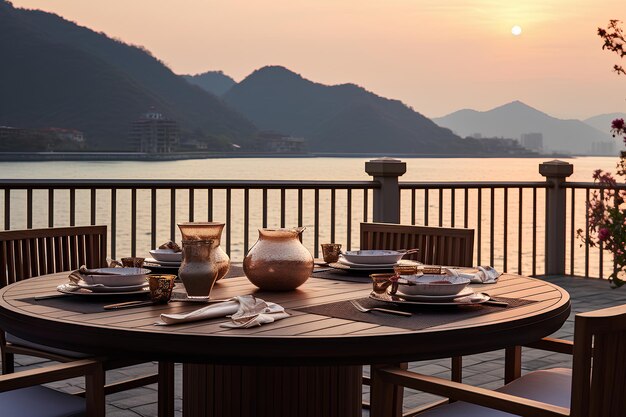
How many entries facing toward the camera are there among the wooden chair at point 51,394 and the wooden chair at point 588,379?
0

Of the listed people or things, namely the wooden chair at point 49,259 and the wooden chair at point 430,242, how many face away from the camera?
0

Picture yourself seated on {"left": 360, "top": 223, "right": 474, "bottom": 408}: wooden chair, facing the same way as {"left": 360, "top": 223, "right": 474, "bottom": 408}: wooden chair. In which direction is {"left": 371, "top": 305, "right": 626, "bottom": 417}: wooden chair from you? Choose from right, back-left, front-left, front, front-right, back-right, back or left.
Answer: front-left

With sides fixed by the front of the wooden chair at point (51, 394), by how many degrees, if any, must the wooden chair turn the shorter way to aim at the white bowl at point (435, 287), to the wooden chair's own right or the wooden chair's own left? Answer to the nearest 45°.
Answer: approximately 45° to the wooden chair's own right

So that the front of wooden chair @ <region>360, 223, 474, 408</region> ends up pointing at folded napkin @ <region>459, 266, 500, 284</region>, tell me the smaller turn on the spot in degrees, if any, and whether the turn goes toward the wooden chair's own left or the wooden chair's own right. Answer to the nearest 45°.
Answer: approximately 45° to the wooden chair's own left

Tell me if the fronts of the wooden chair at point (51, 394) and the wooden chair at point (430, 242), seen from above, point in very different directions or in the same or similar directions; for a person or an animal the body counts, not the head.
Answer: very different directions

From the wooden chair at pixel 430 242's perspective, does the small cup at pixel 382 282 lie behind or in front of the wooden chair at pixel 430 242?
in front

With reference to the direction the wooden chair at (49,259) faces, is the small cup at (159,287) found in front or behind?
in front

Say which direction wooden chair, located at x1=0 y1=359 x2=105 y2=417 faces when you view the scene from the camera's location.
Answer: facing away from the viewer and to the right of the viewer

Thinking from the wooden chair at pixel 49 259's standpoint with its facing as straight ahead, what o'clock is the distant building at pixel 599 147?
The distant building is roughly at 9 o'clock from the wooden chair.

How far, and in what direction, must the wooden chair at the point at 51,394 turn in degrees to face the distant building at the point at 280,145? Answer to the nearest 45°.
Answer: approximately 45° to its left

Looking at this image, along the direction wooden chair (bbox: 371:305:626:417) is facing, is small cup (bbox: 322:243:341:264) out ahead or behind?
ahead

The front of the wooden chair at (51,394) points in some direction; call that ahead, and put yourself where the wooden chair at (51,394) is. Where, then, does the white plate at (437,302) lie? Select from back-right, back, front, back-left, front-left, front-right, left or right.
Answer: front-right

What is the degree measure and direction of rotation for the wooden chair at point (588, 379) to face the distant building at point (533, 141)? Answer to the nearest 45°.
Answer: approximately 45° to its right

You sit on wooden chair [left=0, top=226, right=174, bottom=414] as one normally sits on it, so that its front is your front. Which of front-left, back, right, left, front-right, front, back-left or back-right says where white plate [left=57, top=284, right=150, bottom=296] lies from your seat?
front-right

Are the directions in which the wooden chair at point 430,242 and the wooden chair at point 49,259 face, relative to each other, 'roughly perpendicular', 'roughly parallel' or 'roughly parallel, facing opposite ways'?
roughly perpendicular

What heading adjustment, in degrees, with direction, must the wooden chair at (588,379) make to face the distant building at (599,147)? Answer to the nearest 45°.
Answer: approximately 45° to its right

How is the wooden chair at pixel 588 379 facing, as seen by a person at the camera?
facing away from the viewer and to the left of the viewer
